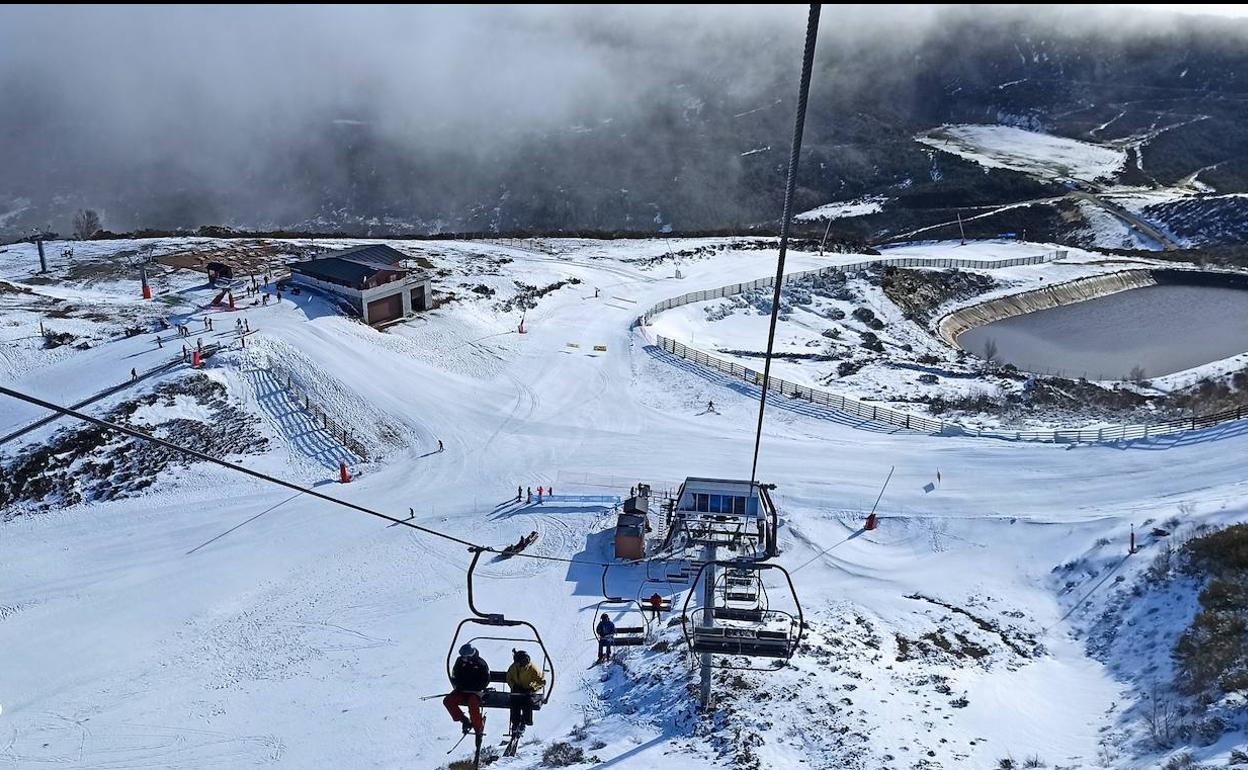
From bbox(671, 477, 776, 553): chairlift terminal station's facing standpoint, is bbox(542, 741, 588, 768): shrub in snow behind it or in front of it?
in front

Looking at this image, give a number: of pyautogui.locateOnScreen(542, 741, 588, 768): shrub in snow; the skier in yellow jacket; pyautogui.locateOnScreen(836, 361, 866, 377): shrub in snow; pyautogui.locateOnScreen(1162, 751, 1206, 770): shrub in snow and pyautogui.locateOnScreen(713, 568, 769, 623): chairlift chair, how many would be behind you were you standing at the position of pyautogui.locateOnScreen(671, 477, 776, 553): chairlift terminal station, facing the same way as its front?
1

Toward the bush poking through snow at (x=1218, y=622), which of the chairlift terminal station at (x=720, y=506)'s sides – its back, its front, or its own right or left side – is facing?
left

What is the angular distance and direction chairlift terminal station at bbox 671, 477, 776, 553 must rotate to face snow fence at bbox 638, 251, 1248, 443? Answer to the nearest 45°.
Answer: approximately 135° to its left

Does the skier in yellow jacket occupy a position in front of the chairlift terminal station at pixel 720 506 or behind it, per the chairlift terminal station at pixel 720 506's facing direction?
in front

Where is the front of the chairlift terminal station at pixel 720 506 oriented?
toward the camera

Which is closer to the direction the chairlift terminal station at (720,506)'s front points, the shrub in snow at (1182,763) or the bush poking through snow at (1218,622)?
the shrub in snow

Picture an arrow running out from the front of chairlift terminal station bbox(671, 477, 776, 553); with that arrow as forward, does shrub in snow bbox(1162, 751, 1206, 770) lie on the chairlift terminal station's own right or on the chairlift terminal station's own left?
on the chairlift terminal station's own left

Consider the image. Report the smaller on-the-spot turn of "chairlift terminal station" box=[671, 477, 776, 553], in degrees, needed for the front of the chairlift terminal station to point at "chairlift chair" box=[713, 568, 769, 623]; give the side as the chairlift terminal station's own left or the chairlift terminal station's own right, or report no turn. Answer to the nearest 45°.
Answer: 0° — it already faces it

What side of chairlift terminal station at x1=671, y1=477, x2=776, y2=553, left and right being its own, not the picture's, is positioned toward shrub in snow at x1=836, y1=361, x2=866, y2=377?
back

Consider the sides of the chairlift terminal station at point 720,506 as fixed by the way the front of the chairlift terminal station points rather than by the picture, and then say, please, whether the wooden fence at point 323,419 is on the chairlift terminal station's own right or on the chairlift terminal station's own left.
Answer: on the chairlift terminal station's own right
